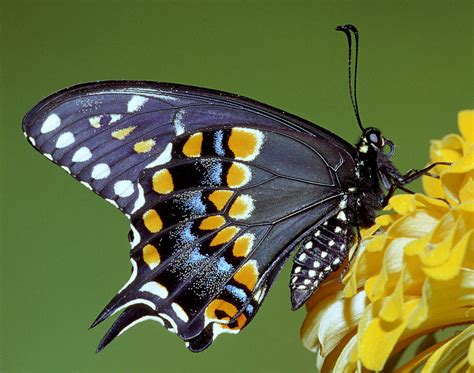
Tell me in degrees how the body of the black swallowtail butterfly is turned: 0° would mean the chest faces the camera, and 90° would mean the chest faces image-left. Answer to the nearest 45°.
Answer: approximately 270°
